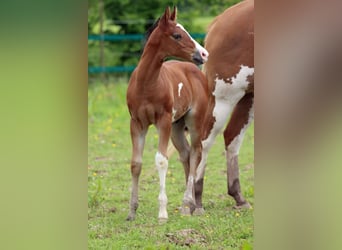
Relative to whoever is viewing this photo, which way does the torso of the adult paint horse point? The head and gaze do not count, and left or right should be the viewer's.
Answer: facing to the right of the viewer

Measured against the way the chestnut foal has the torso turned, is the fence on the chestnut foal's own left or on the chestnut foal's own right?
on the chestnut foal's own right

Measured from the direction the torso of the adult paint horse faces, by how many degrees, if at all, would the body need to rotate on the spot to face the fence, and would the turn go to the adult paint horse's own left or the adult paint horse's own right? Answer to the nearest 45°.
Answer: approximately 90° to the adult paint horse's own left

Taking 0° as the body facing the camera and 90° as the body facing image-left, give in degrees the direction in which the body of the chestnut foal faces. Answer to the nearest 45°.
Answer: approximately 45°

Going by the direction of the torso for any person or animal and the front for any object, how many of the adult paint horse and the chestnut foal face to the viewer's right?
1

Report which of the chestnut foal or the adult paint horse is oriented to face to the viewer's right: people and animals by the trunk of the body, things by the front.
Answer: the adult paint horse
